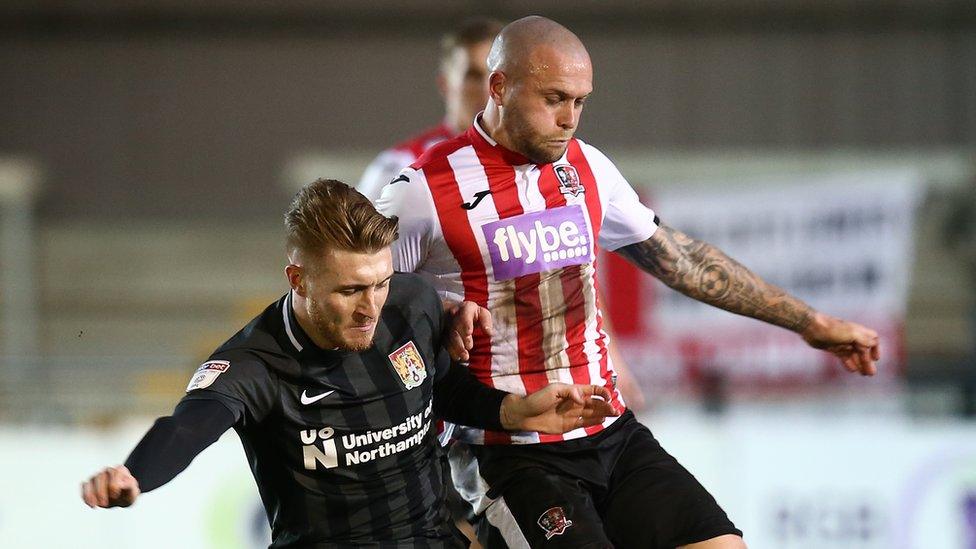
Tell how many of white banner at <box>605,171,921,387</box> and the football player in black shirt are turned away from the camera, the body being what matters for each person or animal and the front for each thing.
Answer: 0

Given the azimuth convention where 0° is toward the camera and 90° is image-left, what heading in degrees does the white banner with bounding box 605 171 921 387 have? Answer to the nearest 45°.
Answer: approximately 0°

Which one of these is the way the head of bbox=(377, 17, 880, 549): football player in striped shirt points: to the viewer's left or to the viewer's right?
to the viewer's right

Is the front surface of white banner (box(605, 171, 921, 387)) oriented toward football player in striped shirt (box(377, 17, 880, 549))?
yes

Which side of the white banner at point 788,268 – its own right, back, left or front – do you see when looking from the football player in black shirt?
front

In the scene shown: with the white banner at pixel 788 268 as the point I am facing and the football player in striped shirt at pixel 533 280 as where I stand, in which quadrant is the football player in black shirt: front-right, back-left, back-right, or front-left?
back-left
